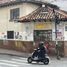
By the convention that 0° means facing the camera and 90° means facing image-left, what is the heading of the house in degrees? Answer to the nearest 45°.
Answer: approximately 0°
